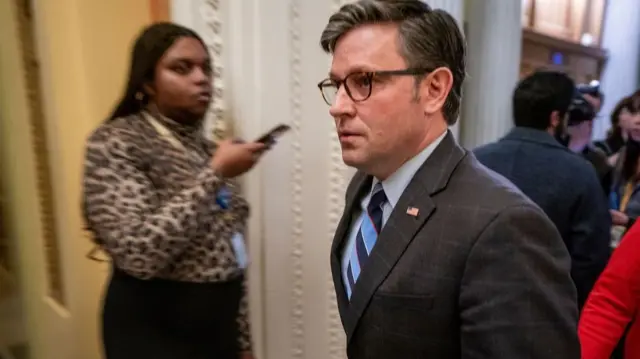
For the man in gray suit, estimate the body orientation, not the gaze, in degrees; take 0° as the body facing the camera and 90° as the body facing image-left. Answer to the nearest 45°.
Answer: approximately 45°

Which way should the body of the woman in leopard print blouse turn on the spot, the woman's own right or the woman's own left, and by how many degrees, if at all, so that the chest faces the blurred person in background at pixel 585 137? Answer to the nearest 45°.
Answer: approximately 90° to the woman's own left

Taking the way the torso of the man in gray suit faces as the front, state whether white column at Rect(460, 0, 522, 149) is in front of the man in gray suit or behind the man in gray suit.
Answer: behind

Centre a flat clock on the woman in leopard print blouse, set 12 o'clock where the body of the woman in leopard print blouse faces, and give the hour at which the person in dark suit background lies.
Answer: The person in dark suit background is roughly at 10 o'clock from the woman in leopard print blouse.

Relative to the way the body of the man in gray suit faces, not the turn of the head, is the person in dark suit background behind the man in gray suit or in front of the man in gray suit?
behind
